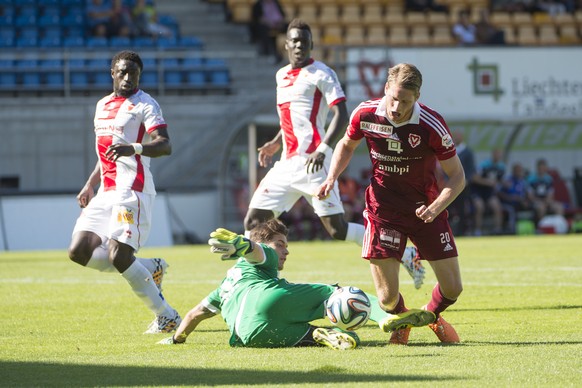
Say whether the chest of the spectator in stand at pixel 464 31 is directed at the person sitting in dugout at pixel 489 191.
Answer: yes

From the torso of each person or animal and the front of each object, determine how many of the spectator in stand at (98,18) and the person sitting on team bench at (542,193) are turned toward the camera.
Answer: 2

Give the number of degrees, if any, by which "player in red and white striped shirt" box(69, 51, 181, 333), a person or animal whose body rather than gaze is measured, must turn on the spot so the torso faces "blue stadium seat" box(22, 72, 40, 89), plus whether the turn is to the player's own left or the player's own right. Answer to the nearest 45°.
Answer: approximately 135° to the player's own right

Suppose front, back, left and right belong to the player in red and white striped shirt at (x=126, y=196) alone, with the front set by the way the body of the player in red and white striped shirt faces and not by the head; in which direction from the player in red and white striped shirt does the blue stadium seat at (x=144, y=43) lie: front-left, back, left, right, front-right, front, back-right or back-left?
back-right

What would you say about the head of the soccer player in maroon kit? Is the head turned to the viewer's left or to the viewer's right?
to the viewer's left

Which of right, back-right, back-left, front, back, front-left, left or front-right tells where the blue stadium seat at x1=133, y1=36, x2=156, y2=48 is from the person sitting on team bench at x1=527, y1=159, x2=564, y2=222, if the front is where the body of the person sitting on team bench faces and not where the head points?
right

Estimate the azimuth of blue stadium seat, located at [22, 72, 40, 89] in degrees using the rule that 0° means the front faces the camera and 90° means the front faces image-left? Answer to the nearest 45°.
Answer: approximately 0°

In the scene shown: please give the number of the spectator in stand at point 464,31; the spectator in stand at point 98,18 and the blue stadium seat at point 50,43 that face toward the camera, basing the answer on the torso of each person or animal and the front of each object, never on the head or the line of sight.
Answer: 3

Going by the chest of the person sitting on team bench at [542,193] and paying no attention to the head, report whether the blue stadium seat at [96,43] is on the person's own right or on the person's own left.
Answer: on the person's own right

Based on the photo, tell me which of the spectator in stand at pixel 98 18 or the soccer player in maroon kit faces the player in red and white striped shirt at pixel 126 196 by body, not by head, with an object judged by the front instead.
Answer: the spectator in stand

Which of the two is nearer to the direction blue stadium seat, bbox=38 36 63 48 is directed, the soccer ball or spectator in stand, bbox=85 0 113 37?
the soccer ball
